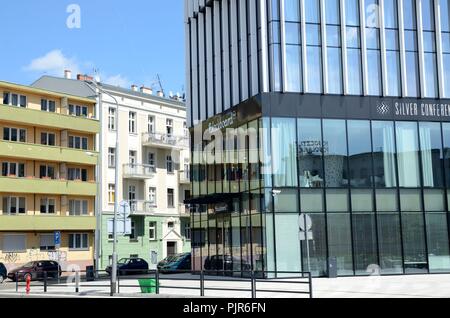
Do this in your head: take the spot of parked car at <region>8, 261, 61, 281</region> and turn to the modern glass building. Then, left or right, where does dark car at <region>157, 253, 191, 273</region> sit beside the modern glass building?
left
